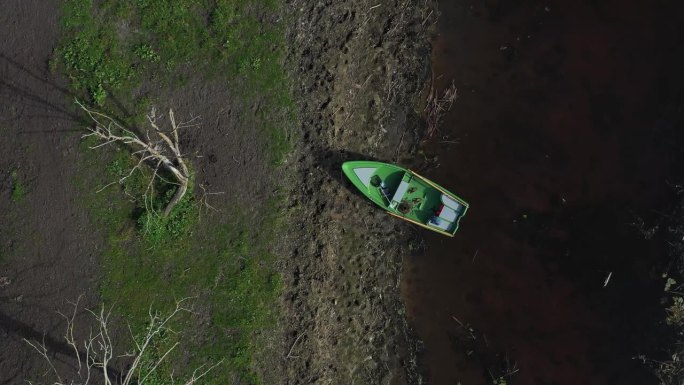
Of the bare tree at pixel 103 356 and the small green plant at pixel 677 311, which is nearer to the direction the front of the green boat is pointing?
the bare tree

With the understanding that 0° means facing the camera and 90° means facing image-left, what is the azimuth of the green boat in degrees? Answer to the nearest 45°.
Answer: approximately 135°

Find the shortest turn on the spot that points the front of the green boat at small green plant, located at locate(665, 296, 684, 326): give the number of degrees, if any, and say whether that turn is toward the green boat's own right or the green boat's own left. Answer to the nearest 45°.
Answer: approximately 135° to the green boat's own right

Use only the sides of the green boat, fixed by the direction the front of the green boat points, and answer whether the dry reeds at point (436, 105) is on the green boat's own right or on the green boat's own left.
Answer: on the green boat's own right

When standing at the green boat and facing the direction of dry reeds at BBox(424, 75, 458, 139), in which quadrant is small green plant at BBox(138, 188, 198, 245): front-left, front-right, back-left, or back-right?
back-left

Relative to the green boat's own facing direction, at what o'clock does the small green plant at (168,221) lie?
The small green plant is roughly at 10 o'clock from the green boat.

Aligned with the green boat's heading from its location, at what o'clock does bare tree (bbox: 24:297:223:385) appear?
The bare tree is roughly at 10 o'clock from the green boat.

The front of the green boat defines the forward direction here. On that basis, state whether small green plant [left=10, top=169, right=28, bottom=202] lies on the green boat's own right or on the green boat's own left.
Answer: on the green boat's own left
